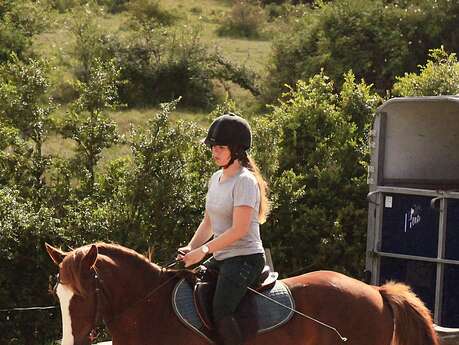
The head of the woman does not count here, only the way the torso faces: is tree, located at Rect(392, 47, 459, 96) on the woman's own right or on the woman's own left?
on the woman's own right

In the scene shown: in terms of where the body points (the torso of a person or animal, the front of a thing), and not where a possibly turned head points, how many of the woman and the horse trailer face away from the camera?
1

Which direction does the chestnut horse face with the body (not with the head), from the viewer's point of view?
to the viewer's left

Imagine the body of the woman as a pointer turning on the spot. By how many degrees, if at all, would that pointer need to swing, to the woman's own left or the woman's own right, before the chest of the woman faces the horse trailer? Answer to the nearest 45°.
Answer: approximately 135° to the woman's own right

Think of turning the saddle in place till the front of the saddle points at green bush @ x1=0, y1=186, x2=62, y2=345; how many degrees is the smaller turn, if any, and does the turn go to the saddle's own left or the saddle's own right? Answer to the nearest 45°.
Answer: approximately 45° to the saddle's own right

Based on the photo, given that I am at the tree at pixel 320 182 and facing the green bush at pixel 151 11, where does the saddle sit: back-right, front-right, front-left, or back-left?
back-left

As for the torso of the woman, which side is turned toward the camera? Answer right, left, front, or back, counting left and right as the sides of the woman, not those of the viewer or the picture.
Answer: left

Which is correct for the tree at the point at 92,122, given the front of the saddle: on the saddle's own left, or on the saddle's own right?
on the saddle's own right

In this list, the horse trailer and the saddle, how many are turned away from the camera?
1

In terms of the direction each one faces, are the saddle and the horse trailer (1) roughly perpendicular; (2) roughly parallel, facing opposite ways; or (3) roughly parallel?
roughly perpendicular

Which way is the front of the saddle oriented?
to the viewer's left

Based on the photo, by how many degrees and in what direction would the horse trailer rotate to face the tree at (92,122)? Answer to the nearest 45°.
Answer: approximately 90° to its left

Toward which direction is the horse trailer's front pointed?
away from the camera

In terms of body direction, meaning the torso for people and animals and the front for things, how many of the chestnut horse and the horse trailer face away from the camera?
1
